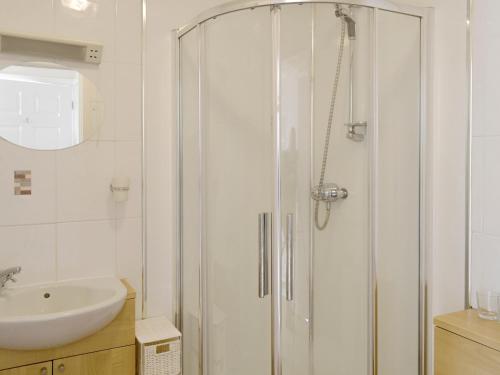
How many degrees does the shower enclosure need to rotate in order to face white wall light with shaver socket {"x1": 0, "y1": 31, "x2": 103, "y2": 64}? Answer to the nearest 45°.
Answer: approximately 90° to its right

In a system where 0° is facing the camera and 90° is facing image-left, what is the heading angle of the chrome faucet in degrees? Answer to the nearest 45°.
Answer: approximately 315°

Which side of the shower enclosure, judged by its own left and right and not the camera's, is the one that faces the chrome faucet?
right

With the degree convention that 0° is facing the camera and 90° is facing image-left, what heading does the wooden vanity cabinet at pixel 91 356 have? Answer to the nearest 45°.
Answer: approximately 315°

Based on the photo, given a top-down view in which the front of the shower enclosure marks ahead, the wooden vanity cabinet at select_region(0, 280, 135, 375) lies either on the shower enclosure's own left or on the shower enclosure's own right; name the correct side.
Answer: on the shower enclosure's own right

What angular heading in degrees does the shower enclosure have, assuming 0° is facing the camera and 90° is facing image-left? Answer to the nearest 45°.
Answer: approximately 0°
